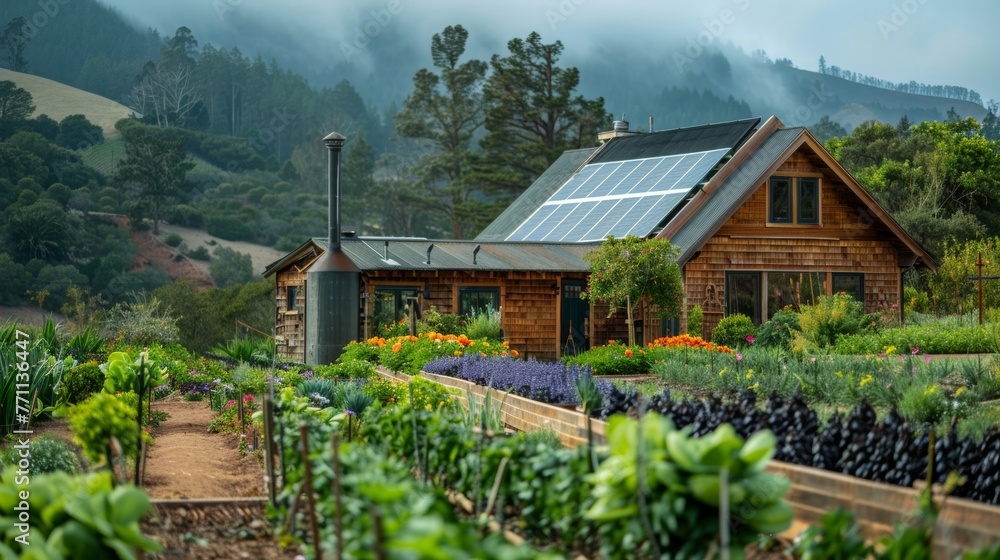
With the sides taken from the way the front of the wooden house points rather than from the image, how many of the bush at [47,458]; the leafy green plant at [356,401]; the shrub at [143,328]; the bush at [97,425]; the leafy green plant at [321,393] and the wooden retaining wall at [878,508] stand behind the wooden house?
0

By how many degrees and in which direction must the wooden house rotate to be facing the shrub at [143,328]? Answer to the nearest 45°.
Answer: approximately 45° to its right

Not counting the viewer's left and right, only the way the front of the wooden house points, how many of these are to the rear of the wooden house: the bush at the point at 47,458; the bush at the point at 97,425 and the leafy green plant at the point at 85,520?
0

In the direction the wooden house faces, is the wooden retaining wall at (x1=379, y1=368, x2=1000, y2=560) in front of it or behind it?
in front

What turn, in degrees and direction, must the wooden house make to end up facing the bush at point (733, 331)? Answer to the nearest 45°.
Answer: approximately 45° to its left

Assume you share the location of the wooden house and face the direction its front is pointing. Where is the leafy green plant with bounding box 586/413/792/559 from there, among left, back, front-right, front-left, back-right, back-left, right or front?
front-left

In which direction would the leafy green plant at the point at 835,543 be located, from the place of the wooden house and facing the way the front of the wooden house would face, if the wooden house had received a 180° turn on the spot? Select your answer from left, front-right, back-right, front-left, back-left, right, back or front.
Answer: back-right

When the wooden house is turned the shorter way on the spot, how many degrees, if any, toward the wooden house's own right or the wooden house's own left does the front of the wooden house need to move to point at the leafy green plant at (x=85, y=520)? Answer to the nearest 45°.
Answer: approximately 45° to the wooden house's own right

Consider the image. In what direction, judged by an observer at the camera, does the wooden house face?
facing the viewer and to the left of the viewer

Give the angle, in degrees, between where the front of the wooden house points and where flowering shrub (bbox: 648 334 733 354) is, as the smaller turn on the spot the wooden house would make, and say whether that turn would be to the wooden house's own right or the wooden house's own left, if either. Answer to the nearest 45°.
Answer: approximately 45° to the wooden house's own left

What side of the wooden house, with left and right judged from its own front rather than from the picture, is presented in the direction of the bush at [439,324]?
right

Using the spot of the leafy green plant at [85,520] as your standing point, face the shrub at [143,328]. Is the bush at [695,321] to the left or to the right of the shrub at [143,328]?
right

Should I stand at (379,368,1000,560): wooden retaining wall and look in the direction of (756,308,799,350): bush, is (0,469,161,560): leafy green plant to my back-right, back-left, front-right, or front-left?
back-left

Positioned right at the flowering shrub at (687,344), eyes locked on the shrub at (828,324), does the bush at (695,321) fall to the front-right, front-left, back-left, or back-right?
front-left

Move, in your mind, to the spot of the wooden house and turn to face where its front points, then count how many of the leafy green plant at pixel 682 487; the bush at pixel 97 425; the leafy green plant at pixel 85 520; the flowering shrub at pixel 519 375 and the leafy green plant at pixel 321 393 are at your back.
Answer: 0
